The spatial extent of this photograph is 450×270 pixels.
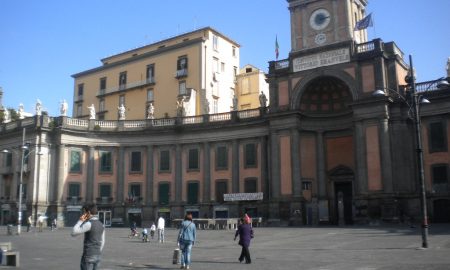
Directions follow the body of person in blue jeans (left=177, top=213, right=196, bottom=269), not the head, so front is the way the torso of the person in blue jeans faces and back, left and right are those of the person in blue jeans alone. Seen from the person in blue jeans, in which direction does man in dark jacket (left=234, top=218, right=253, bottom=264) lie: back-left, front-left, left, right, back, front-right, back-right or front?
front-right

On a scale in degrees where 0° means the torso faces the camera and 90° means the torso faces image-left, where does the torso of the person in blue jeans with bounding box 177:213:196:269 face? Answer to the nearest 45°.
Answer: approximately 180°

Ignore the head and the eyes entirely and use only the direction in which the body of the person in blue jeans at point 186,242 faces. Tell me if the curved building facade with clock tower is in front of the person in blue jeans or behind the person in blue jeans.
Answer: in front

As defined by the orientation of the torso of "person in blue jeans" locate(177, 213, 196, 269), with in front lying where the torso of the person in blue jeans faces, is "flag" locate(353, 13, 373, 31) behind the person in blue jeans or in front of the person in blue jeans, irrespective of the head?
in front

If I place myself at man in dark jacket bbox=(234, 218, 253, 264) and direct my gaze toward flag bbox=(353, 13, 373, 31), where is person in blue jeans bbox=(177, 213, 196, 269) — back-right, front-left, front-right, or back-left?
back-left

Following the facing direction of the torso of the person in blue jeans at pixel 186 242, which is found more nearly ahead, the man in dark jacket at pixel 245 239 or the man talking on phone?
the man in dark jacket
